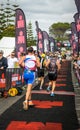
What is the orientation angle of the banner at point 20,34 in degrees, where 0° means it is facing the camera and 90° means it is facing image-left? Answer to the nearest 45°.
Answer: approximately 0°

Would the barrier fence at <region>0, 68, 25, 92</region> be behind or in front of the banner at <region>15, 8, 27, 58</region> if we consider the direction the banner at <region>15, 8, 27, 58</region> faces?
in front

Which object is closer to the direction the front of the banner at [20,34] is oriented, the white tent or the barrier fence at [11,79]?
the barrier fence

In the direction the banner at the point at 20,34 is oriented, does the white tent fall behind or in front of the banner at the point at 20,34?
behind
